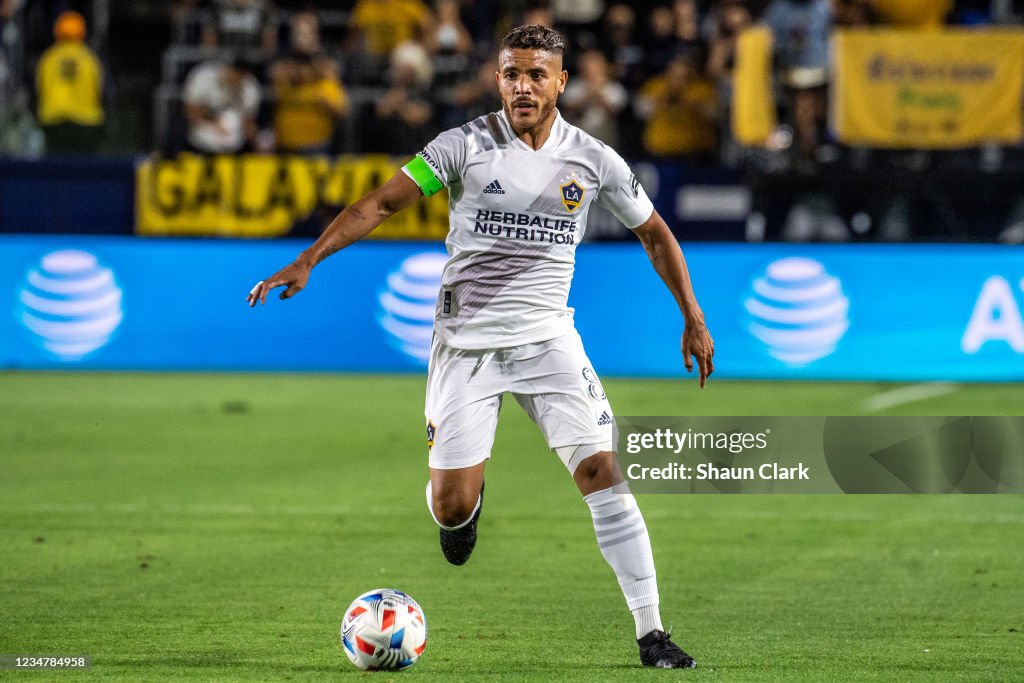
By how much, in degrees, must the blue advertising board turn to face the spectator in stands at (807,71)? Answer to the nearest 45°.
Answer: approximately 135° to its left

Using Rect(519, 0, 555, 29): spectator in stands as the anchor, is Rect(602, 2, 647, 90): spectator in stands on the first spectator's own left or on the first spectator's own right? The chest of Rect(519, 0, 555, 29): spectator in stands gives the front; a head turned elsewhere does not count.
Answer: on the first spectator's own left

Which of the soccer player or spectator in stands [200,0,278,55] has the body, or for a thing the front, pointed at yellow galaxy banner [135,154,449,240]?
the spectator in stands

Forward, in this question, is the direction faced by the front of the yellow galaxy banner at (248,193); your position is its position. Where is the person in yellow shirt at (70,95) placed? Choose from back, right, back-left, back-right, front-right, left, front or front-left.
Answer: back-right

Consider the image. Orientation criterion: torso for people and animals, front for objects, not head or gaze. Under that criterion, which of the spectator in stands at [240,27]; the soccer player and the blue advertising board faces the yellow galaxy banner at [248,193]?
the spectator in stands

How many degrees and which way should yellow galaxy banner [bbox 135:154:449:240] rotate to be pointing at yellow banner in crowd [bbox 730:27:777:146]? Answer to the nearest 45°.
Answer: approximately 90° to its left

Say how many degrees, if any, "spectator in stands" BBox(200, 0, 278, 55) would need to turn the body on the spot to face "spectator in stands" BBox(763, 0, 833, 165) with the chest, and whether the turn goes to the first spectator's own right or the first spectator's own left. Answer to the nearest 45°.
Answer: approximately 45° to the first spectator's own left

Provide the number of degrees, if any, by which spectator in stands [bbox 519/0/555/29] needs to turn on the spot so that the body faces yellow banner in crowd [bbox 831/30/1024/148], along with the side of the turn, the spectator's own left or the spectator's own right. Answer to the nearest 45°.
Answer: approximately 45° to the spectator's own left

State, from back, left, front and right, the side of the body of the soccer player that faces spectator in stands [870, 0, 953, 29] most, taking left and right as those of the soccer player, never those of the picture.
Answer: back

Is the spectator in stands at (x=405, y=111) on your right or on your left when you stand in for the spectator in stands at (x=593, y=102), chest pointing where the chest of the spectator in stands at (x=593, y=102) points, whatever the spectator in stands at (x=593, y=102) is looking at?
on your right
